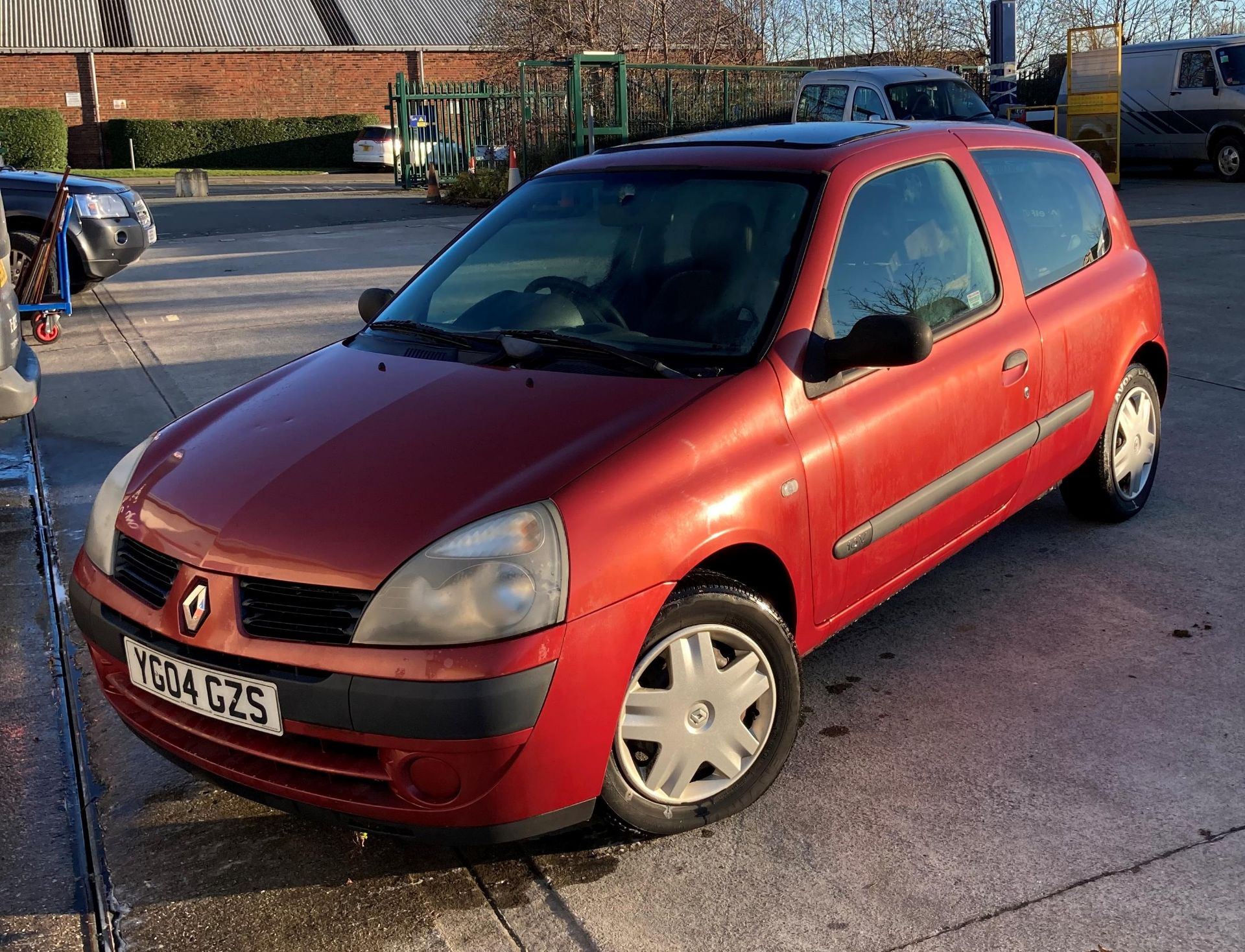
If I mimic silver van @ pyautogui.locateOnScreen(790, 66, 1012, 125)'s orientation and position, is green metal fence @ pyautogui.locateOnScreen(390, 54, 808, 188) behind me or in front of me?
behind

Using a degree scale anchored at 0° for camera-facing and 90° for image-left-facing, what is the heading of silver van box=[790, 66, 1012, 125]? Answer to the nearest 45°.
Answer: approximately 315°

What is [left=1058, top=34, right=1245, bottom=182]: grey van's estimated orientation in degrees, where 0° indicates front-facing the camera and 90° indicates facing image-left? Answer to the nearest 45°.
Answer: approximately 315°

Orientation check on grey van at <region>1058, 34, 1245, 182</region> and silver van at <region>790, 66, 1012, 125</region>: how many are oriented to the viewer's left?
0

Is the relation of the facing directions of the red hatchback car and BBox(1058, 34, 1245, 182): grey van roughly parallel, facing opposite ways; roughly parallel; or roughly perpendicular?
roughly perpendicular

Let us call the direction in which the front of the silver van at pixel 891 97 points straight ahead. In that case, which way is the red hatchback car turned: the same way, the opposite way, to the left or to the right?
to the right

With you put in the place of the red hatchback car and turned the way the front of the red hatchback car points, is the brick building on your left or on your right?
on your right

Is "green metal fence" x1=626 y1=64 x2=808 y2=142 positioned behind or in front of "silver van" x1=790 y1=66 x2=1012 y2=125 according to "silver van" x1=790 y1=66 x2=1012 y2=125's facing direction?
behind

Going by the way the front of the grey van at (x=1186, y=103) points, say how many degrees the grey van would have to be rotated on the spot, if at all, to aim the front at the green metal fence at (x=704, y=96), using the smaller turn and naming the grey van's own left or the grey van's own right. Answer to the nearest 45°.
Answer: approximately 135° to the grey van's own right

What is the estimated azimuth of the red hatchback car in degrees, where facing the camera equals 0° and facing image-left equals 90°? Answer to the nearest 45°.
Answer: approximately 45°
